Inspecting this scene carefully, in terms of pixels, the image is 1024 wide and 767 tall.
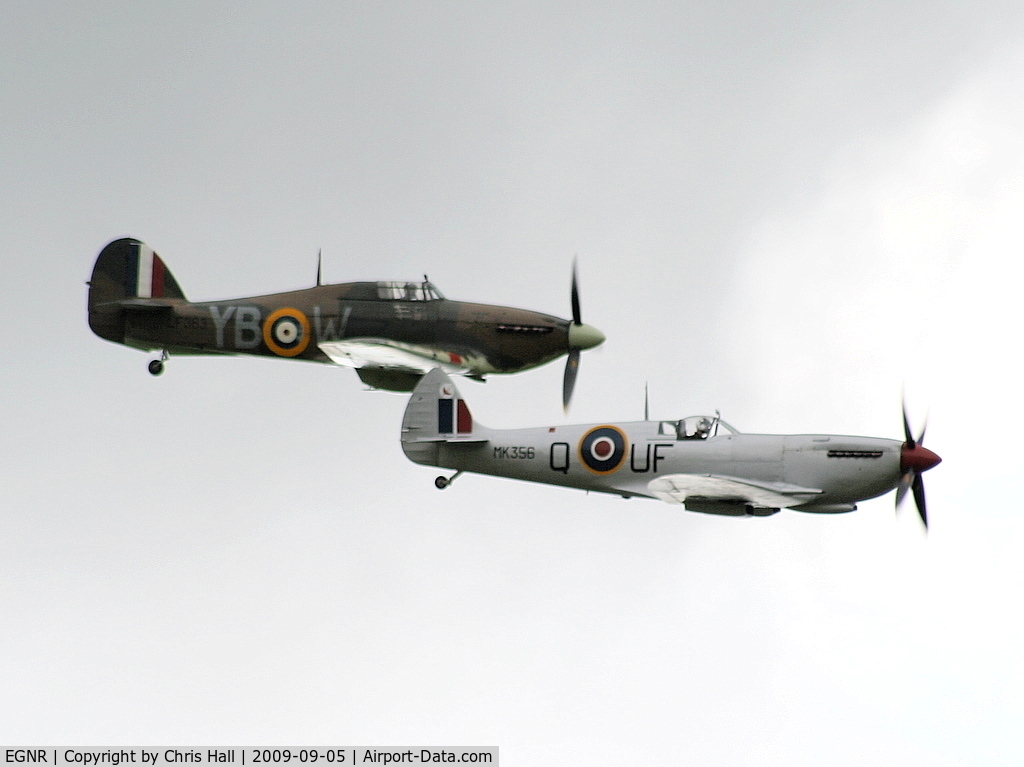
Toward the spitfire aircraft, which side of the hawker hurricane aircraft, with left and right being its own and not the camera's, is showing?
front

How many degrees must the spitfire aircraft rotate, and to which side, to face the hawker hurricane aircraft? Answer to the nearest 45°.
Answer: approximately 180°

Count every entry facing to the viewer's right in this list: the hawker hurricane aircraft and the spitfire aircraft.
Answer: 2

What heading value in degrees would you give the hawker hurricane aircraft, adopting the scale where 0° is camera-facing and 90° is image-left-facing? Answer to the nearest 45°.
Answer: approximately 270°

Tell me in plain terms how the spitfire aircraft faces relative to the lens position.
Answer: facing to the right of the viewer
